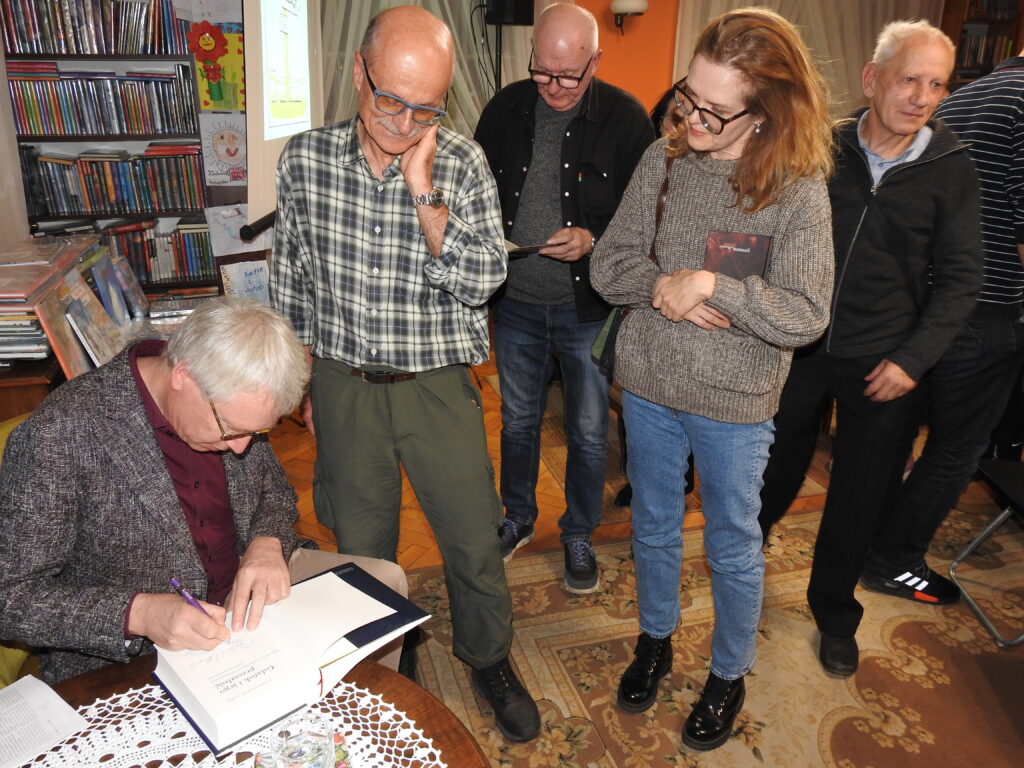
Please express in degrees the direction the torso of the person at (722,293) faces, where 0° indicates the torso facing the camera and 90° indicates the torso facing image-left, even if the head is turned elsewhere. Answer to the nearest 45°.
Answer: approximately 45°

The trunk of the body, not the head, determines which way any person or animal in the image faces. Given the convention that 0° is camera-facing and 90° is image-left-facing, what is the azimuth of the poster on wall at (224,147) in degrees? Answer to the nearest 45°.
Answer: approximately 0°

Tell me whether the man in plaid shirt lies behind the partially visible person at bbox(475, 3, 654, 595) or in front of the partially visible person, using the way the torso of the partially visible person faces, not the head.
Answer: in front

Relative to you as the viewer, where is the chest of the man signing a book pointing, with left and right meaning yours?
facing the viewer and to the right of the viewer

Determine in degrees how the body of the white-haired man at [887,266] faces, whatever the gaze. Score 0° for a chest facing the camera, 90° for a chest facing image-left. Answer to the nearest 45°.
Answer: approximately 45°

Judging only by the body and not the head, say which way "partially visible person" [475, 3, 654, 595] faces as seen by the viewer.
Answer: toward the camera

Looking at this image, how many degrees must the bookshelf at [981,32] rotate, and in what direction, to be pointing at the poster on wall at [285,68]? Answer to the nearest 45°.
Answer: approximately 45° to its right

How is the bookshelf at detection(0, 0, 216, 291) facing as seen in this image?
toward the camera

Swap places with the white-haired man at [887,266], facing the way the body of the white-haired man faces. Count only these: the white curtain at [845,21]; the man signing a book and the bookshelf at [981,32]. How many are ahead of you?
1

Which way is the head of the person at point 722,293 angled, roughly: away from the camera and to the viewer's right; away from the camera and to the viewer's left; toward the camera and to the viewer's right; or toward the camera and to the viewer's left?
toward the camera and to the viewer's left

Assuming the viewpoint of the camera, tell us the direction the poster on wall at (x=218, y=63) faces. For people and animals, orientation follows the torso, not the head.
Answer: facing the viewer

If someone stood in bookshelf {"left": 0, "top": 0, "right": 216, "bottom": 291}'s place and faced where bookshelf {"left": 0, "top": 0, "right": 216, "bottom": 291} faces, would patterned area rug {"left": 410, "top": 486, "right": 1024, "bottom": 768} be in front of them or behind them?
in front
